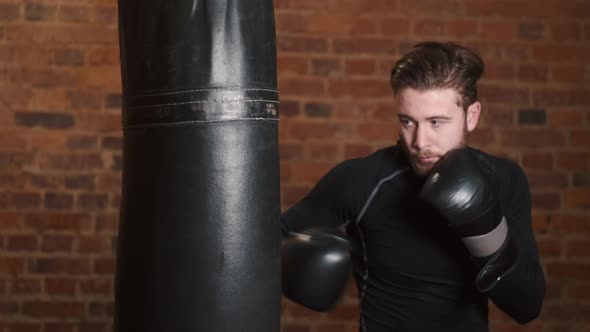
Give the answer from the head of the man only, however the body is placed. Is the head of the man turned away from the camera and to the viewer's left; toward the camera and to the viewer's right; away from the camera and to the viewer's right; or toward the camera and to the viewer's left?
toward the camera and to the viewer's left

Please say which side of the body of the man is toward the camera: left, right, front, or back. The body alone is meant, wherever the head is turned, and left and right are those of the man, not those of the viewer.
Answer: front

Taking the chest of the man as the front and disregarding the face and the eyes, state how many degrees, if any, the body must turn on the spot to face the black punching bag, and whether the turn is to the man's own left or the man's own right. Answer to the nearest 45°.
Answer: approximately 45° to the man's own right
